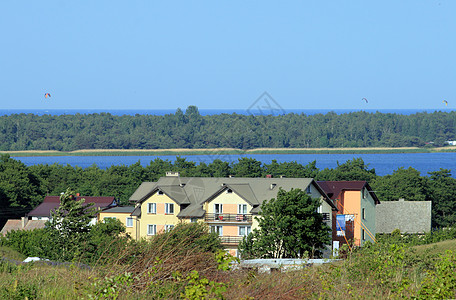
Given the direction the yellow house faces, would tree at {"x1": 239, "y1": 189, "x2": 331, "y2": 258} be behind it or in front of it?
in front

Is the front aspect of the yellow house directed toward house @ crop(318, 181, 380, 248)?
no

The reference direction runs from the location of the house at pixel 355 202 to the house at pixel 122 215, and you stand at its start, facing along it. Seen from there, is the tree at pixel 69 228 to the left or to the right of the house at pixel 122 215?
left

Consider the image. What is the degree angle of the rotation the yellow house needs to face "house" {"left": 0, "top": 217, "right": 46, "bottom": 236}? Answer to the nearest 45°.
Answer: approximately 135° to its right

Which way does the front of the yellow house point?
toward the camera

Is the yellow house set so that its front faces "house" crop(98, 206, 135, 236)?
no

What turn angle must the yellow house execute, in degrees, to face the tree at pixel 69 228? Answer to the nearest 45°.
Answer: approximately 45° to its right

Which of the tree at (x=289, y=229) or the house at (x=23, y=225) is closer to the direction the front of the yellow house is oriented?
the tree

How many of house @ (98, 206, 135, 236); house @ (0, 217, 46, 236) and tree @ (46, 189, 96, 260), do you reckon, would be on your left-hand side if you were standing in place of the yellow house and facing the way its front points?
0

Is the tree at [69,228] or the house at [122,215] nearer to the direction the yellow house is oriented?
the tree
